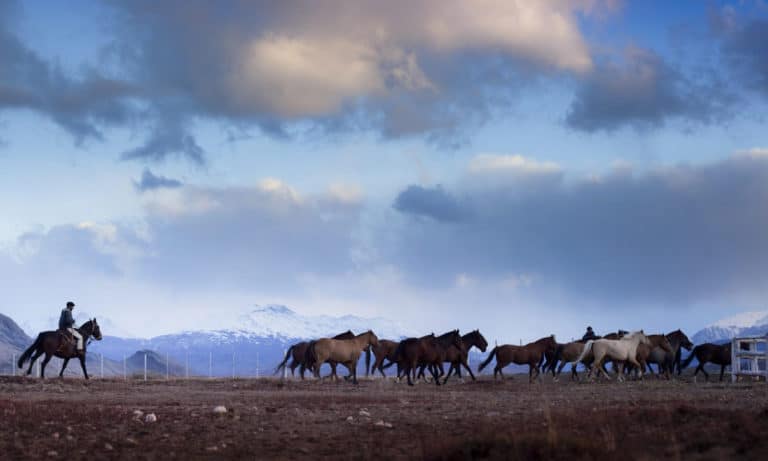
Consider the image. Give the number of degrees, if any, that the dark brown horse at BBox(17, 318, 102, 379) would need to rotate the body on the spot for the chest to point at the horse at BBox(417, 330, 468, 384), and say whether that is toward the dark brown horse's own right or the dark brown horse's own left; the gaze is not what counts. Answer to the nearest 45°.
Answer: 0° — it already faces it

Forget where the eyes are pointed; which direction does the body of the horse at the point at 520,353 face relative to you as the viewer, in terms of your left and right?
facing to the right of the viewer

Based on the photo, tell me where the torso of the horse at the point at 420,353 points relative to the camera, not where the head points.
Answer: to the viewer's right

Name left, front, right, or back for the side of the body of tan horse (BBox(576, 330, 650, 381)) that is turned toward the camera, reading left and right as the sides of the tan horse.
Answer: right

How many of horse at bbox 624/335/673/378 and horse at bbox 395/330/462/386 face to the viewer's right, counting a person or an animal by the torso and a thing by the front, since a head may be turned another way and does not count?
2

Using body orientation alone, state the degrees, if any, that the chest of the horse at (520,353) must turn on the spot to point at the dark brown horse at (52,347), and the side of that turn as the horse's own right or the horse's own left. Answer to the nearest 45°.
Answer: approximately 135° to the horse's own right

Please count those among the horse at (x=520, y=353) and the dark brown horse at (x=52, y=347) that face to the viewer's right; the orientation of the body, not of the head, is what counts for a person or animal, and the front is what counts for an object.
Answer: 2

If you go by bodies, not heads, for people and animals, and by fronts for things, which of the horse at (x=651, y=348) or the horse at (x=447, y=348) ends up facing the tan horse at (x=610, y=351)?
the horse at (x=447, y=348)

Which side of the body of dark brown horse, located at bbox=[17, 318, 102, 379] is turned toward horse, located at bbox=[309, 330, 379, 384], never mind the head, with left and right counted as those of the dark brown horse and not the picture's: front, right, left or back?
front

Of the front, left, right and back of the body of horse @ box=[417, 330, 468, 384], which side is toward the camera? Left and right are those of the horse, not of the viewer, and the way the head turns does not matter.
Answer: right

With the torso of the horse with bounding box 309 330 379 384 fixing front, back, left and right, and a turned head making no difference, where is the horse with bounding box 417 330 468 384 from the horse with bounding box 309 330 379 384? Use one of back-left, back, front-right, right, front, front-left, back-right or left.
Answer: front-right

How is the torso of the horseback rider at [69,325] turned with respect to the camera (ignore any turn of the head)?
to the viewer's right

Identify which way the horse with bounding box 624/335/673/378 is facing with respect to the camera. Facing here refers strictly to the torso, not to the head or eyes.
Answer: to the viewer's right
